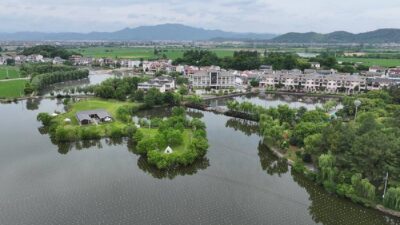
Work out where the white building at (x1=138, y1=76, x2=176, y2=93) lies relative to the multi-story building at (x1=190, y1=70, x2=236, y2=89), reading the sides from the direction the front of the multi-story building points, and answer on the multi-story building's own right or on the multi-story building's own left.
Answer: on the multi-story building's own right

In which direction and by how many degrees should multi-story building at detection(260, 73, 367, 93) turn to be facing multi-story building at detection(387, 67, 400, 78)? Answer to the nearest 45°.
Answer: approximately 135° to its left

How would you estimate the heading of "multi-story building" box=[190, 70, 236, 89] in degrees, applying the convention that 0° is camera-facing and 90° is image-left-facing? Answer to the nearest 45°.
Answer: approximately 0°

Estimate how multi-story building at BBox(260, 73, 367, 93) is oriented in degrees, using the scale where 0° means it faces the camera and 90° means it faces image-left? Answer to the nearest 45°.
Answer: approximately 0°

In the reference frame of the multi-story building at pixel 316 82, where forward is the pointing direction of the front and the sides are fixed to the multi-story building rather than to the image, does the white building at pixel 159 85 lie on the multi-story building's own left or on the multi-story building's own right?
on the multi-story building's own right

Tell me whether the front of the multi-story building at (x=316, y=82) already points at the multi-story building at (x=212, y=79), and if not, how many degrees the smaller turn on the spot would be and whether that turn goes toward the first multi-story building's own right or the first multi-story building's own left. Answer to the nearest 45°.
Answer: approximately 90° to the first multi-story building's own right

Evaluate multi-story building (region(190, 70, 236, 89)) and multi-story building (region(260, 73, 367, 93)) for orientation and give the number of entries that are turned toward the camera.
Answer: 2

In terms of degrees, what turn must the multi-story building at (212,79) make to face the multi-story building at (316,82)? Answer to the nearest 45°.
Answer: approximately 90° to its left

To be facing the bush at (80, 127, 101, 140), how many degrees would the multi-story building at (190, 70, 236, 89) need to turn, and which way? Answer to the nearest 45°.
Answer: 0° — it already faces it

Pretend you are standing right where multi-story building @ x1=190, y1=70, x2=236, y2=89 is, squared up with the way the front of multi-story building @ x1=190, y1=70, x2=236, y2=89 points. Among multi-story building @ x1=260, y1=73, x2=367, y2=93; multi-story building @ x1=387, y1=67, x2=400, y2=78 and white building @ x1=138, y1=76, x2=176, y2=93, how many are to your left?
2
